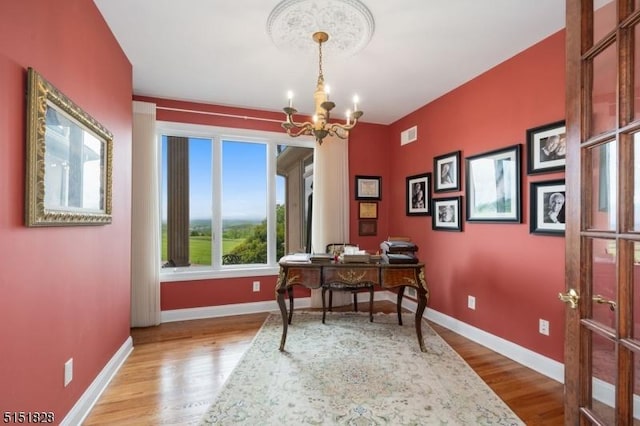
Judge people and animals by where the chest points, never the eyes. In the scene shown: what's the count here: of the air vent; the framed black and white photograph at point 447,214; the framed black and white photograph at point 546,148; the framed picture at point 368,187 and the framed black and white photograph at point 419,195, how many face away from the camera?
0

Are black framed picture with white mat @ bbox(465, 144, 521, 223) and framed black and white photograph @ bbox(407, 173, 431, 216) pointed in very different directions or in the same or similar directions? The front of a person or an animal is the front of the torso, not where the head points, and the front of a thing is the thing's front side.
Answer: same or similar directions

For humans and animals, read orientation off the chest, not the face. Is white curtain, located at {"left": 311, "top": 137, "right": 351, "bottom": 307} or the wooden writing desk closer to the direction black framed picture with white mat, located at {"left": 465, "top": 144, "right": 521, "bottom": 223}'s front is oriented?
the wooden writing desk

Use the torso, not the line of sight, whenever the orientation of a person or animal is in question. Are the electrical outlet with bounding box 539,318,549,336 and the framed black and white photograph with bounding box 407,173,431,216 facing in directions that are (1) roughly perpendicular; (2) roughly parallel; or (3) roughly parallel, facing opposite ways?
roughly parallel

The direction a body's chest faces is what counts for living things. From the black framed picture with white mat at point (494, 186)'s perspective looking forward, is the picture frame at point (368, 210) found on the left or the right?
on its right

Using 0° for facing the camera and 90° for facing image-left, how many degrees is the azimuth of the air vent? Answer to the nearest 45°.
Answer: approximately 45°

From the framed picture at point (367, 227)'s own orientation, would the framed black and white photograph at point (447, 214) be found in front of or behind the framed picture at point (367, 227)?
in front

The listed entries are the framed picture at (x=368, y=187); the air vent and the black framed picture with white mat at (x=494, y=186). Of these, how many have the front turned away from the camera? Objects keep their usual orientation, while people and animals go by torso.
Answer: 0

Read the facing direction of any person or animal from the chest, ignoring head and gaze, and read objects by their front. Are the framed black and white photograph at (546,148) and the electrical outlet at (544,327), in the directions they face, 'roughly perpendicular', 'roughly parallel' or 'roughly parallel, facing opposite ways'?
roughly parallel

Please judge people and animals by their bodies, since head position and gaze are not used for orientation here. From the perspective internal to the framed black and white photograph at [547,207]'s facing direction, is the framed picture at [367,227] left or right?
on its right

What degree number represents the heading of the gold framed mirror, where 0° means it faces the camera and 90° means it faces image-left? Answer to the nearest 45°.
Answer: approximately 315°

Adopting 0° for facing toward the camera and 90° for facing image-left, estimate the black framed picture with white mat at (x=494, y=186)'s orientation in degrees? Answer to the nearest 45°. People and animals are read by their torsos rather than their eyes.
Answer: approximately 45°

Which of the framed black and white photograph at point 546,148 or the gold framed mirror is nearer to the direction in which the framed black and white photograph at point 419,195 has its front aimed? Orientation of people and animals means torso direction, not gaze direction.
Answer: the gold framed mirror
